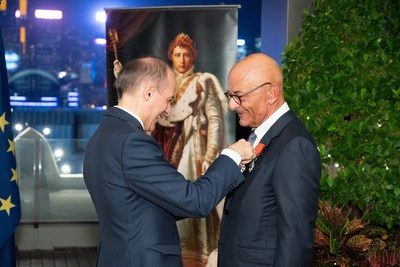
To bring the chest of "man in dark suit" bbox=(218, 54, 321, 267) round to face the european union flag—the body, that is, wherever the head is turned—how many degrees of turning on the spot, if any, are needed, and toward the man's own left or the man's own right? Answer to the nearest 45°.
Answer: approximately 45° to the man's own right

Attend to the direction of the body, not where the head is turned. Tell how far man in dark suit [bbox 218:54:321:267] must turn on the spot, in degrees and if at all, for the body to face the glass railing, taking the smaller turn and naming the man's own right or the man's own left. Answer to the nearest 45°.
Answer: approximately 45° to the man's own right

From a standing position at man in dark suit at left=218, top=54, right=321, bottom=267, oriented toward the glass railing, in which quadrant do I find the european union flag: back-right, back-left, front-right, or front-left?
front-left

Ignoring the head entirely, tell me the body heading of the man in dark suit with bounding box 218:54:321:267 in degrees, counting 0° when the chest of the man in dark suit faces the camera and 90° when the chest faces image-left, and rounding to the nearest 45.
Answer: approximately 90°

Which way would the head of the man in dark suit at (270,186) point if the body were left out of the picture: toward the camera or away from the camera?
toward the camera
